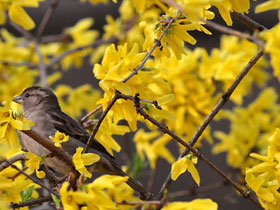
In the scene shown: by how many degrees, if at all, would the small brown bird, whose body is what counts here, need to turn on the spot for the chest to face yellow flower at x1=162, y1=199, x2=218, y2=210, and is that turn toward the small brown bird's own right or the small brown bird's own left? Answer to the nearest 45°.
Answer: approximately 90° to the small brown bird's own left

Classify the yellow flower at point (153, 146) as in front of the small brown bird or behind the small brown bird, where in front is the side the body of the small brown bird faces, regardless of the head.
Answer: behind

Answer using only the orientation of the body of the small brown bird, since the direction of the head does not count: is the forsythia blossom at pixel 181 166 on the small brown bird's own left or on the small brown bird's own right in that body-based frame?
on the small brown bird's own left

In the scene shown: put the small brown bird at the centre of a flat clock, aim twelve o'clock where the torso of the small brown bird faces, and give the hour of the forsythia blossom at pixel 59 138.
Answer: The forsythia blossom is roughly at 9 o'clock from the small brown bird.

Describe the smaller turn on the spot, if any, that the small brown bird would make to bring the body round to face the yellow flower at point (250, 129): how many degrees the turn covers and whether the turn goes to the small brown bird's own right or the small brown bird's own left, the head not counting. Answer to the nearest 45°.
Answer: approximately 180°

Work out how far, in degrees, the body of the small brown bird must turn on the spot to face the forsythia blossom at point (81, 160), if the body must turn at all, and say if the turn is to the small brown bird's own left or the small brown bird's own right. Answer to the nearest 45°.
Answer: approximately 90° to the small brown bird's own left

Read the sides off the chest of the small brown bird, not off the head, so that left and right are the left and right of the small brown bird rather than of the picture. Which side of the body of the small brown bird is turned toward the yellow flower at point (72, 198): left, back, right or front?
left

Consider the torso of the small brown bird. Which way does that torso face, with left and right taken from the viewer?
facing to the left of the viewer
